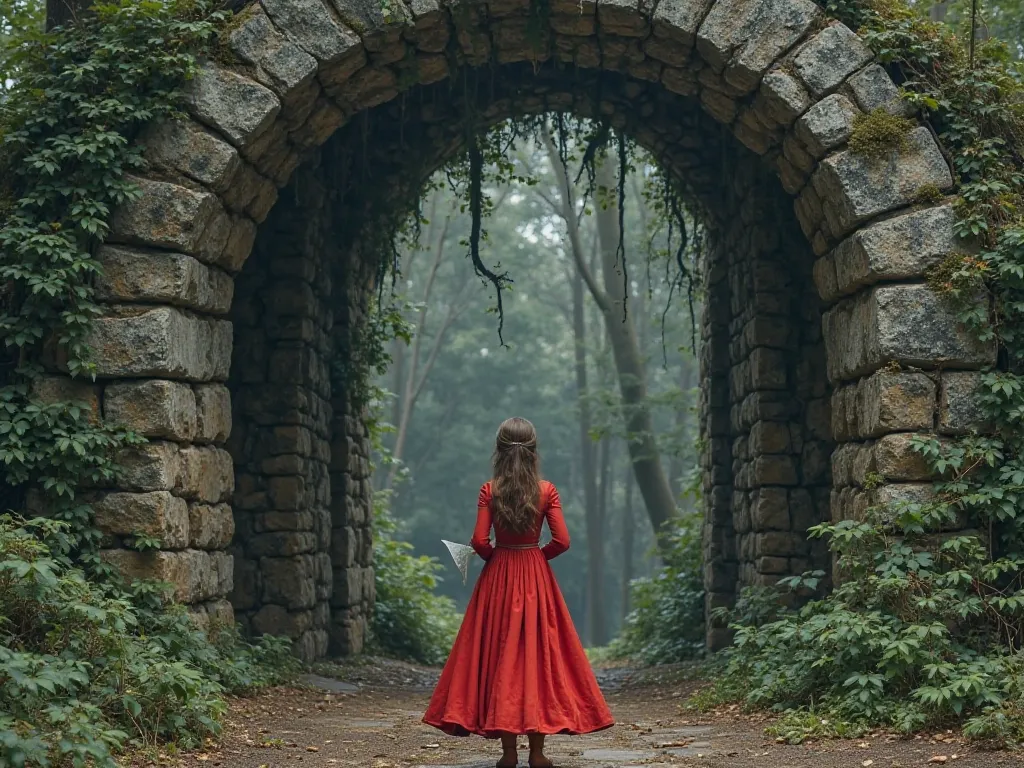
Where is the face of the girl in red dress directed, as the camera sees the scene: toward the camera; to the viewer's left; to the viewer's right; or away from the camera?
away from the camera

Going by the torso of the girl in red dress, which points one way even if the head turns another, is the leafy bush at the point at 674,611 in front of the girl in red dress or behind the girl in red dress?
in front

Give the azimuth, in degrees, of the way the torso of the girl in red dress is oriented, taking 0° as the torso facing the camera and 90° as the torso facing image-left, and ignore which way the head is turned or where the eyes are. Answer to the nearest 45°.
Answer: approximately 180°

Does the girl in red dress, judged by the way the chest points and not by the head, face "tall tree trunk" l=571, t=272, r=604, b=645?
yes

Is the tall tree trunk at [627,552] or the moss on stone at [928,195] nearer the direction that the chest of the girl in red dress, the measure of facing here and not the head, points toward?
the tall tree trunk

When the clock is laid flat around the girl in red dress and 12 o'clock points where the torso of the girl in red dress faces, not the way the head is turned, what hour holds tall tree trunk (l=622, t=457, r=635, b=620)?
The tall tree trunk is roughly at 12 o'clock from the girl in red dress.

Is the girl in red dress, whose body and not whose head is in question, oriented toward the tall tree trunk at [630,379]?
yes

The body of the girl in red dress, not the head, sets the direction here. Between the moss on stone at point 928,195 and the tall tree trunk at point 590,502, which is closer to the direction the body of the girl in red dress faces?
the tall tree trunk

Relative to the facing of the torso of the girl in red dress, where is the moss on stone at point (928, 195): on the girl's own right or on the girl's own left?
on the girl's own right

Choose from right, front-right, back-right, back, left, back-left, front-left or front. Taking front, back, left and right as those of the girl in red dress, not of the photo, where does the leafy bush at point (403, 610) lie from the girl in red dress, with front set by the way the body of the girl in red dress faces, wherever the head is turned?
front

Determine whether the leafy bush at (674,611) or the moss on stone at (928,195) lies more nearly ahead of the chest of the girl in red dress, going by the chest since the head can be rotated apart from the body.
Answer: the leafy bush

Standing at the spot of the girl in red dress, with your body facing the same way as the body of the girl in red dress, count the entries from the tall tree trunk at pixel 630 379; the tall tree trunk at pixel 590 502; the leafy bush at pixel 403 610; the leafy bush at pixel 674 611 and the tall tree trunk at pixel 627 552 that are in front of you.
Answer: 5
